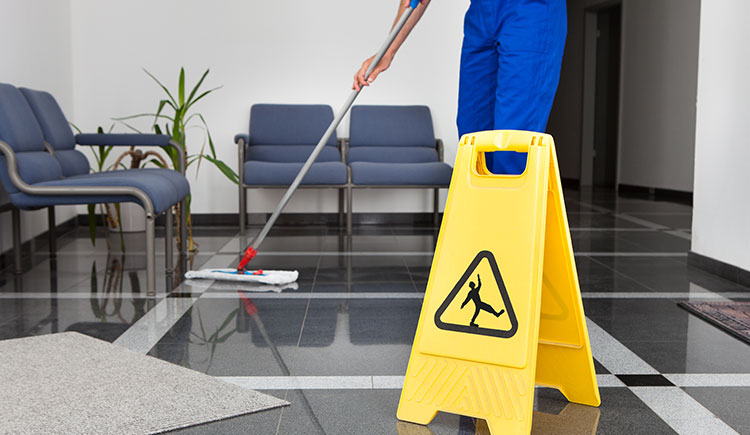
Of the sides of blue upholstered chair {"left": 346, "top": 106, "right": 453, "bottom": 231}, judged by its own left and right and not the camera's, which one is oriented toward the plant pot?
right

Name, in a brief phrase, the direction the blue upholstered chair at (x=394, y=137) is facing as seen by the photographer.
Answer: facing the viewer

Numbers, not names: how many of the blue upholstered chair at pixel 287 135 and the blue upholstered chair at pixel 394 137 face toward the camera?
2

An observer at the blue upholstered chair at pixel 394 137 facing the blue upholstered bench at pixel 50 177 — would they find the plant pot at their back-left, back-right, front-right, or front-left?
front-right

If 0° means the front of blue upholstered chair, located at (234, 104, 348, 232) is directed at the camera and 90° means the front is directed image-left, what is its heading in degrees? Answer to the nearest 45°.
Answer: approximately 0°

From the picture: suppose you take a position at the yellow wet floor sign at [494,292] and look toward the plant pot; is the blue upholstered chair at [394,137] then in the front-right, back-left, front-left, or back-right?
front-right

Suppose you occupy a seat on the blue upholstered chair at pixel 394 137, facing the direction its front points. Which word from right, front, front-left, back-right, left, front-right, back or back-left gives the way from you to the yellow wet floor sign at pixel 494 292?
front

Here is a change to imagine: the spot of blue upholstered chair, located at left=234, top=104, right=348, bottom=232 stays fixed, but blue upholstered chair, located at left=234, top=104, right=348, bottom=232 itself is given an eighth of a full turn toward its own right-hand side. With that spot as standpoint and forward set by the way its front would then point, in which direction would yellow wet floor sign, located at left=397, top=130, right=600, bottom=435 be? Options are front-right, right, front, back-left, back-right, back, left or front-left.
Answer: front-left
